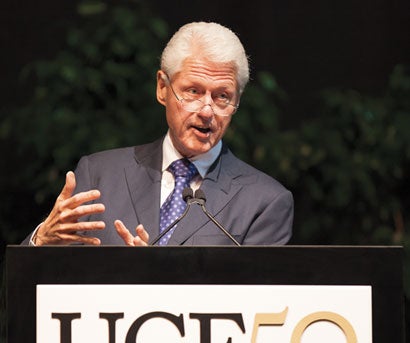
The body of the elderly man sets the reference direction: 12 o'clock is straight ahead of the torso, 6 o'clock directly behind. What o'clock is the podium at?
The podium is roughly at 12 o'clock from the elderly man.

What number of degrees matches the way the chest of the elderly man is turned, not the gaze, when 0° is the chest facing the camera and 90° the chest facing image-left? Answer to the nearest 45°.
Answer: approximately 0°

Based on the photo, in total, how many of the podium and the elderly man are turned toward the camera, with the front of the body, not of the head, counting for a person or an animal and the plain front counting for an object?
2

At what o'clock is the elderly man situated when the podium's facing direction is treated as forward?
The elderly man is roughly at 6 o'clock from the podium.
